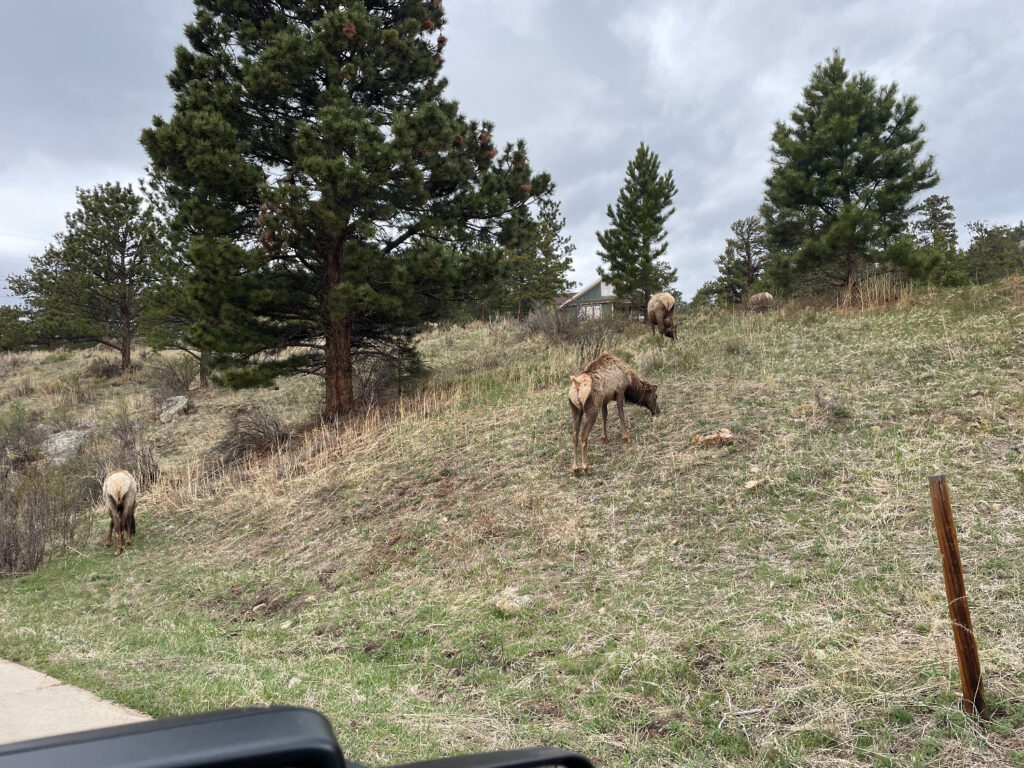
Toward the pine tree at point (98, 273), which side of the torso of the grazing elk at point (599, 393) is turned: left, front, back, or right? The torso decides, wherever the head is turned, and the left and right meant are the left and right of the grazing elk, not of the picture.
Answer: left

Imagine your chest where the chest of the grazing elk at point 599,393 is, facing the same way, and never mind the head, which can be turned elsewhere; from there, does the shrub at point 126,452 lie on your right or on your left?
on your left

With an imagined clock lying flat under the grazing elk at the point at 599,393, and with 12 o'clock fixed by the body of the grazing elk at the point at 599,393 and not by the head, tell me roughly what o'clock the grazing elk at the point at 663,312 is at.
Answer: the grazing elk at the point at 663,312 is roughly at 11 o'clock from the grazing elk at the point at 599,393.

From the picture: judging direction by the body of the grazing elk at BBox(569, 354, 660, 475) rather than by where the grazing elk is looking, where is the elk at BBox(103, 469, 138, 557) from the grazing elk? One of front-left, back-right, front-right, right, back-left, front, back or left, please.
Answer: back-left

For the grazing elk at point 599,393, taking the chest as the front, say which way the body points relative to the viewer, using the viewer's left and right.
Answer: facing away from the viewer and to the right of the viewer

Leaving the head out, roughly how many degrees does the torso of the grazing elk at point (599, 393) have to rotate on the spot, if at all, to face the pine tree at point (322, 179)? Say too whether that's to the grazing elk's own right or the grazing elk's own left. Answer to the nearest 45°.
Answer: approximately 90° to the grazing elk's own left

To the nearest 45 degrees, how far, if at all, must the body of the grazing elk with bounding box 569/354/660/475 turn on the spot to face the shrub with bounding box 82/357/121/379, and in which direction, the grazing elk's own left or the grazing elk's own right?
approximately 90° to the grazing elk's own left

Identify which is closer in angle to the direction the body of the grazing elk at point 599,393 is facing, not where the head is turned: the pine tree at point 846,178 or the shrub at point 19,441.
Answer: the pine tree

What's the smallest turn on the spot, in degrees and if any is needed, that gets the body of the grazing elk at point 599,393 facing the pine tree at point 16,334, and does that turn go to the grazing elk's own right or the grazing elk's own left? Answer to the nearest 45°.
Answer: approximately 90° to the grazing elk's own left
